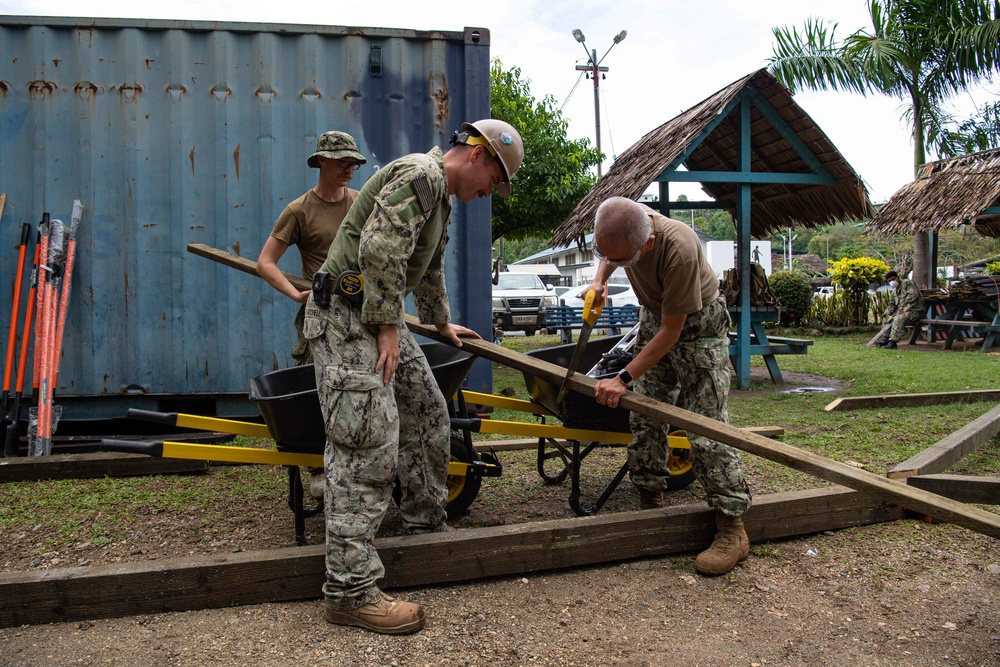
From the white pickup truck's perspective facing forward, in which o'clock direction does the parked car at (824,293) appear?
The parked car is roughly at 9 o'clock from the white pickup truck.

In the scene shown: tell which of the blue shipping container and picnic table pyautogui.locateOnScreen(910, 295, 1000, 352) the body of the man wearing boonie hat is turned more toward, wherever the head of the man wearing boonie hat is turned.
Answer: the picnic table

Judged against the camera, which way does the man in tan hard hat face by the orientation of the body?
to the viewer's right

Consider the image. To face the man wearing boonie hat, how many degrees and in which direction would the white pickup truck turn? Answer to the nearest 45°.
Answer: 0° — it already faces them

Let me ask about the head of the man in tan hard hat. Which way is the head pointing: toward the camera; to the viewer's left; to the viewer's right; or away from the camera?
to the viewer's right

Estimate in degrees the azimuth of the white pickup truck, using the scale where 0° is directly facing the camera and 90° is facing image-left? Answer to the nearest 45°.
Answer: approximately 0°

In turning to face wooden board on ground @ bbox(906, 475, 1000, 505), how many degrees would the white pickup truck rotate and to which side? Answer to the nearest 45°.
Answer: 0° — it already faces it

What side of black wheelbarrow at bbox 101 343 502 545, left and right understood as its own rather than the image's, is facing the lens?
right

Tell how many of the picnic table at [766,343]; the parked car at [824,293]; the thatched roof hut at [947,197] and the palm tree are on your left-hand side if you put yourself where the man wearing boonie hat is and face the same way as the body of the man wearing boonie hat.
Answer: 4

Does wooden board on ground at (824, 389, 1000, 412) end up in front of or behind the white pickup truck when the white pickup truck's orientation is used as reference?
in front

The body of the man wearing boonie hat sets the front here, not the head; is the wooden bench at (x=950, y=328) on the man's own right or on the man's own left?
on the man's own left

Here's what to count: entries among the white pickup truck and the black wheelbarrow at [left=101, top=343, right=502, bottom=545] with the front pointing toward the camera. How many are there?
1

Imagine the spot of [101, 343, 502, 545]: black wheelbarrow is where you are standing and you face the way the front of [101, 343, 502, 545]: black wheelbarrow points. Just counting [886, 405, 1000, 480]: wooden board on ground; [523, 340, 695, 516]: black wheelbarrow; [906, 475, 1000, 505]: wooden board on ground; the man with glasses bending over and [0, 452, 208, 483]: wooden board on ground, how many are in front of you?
4

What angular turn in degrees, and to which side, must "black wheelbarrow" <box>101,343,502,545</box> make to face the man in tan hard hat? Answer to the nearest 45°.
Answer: approximately 45° to its right

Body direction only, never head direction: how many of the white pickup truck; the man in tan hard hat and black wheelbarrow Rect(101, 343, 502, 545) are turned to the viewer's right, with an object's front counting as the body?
2

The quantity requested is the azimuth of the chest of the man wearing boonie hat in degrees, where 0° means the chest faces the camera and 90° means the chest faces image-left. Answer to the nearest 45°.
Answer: approximately 315°

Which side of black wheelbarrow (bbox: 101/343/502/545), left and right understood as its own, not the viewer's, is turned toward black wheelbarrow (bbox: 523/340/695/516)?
front

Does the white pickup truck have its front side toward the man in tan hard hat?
yes
